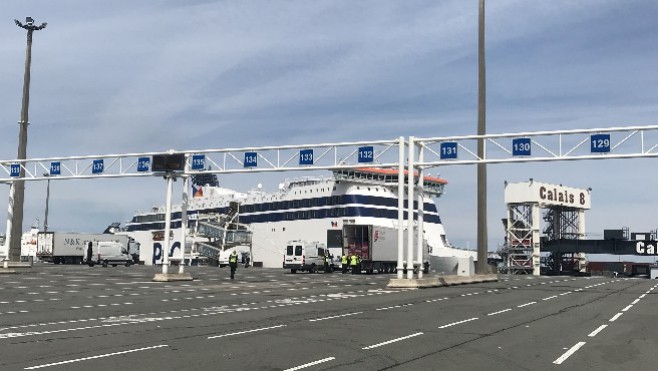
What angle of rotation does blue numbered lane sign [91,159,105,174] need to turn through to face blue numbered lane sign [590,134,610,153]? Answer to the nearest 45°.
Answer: approximately 45° to its left

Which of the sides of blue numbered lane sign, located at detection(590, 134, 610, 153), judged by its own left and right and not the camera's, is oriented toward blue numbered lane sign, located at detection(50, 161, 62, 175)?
right

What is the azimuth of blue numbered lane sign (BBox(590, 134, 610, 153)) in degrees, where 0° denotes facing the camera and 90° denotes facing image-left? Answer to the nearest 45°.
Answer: approximately 0°

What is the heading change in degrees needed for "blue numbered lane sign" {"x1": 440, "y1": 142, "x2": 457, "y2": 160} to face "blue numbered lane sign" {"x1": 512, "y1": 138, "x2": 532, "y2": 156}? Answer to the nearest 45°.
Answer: approximately 90° to its left

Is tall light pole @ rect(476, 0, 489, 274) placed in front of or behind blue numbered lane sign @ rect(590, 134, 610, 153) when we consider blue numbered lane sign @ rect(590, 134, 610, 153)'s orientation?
behind

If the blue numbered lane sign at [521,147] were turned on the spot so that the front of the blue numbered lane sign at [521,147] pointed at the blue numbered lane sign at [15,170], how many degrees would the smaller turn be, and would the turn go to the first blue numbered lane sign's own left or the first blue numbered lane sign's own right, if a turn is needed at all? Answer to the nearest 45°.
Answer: approximately 90° to the first blue numbered lane sign's own right

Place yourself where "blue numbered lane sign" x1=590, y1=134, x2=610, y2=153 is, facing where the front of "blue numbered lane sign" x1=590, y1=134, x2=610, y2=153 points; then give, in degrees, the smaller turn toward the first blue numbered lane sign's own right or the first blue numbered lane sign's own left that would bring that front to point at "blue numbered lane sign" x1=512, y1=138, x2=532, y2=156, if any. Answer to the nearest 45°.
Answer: approximately 90° to the first blue numbered lane sign's own right

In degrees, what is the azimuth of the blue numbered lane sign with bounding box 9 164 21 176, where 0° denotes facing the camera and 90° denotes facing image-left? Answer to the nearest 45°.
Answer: approximately 0°

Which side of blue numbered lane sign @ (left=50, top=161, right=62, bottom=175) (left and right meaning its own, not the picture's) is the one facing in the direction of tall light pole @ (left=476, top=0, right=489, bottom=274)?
left

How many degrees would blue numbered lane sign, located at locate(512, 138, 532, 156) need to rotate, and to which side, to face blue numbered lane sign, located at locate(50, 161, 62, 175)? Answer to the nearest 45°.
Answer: approximately 90° to its right
